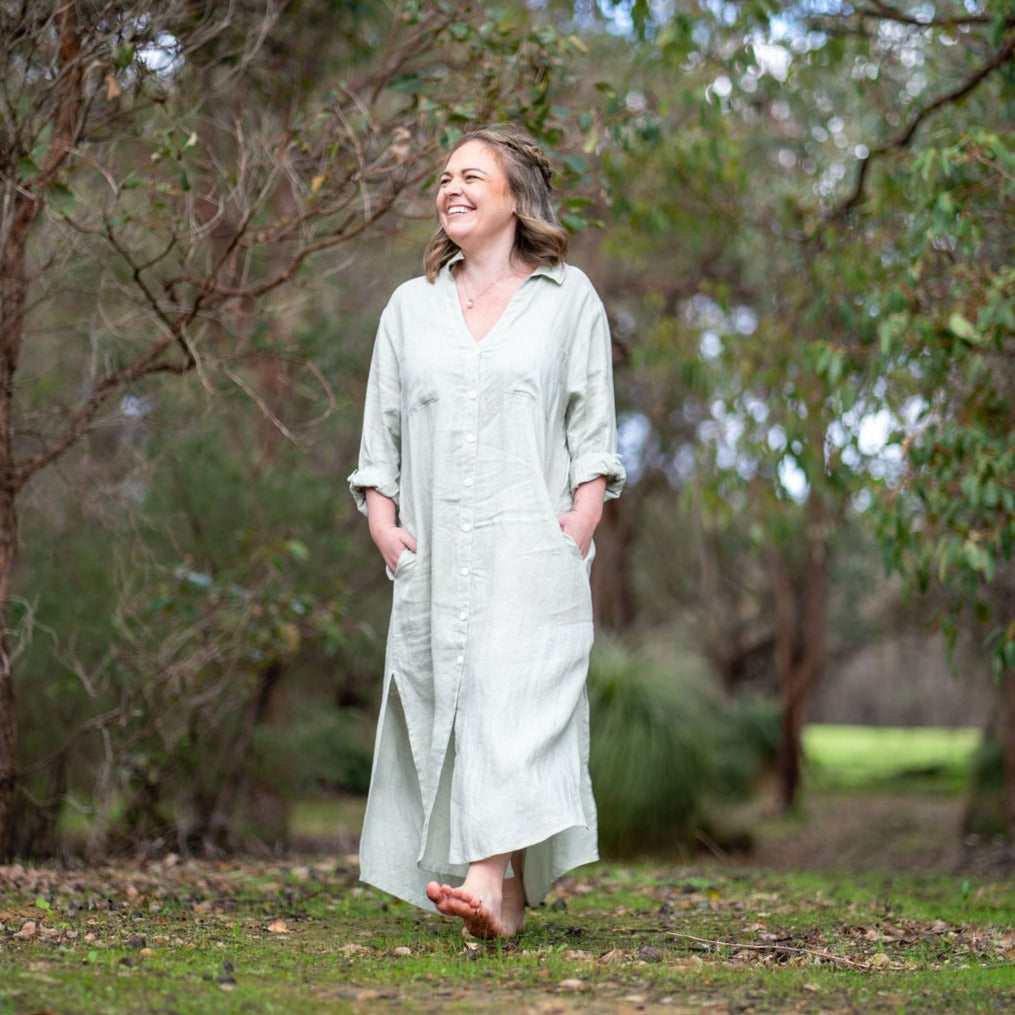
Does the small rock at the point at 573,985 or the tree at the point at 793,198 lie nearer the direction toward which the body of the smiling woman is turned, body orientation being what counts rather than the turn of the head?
the small rock

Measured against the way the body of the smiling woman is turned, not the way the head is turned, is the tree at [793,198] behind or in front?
behind

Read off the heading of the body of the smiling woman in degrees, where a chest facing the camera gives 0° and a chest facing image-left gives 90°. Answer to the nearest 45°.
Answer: approximately 0°
